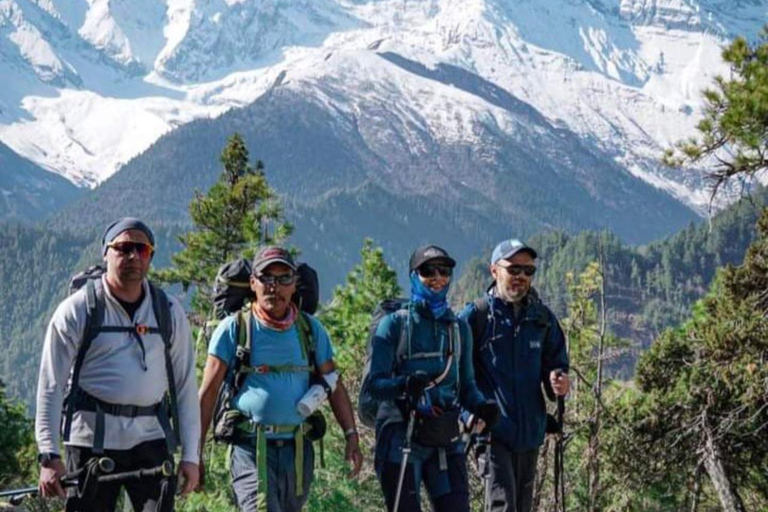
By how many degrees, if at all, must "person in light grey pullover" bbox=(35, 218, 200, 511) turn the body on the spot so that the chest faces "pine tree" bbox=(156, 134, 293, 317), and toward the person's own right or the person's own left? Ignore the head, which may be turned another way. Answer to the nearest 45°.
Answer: approximately 180°

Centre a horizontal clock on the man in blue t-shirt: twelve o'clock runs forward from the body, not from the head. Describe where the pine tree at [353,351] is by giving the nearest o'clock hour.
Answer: The pine tree is roughly at 6 o'clock from the man in blue t-shirt.

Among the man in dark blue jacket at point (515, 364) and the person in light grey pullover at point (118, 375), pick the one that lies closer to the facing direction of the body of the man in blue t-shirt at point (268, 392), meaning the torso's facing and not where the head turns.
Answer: the person in light grey pullover

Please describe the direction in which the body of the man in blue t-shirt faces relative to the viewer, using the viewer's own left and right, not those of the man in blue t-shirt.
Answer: facing the viewer

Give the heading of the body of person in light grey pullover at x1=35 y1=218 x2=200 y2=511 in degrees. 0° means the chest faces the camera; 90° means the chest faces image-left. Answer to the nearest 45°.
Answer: approximately 0°

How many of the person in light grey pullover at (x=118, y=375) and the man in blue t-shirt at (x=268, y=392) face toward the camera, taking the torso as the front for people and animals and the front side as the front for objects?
2

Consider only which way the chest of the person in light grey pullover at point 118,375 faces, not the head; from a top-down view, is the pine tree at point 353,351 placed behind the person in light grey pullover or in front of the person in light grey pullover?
behind

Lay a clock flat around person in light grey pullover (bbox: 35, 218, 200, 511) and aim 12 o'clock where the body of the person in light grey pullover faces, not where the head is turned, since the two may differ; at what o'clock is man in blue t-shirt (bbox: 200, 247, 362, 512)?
The man in blue t-shirt is roughly at 8 o'clock from the person in light grey pullover.

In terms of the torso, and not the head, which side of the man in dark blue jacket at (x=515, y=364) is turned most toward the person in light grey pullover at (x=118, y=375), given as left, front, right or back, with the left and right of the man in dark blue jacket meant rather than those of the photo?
right

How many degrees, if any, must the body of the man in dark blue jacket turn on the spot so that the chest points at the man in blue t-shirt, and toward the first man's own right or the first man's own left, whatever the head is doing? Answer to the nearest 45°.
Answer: approximately 90° to the first man's own right

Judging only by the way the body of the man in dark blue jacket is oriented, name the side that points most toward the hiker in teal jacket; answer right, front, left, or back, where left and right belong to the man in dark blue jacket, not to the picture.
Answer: right
